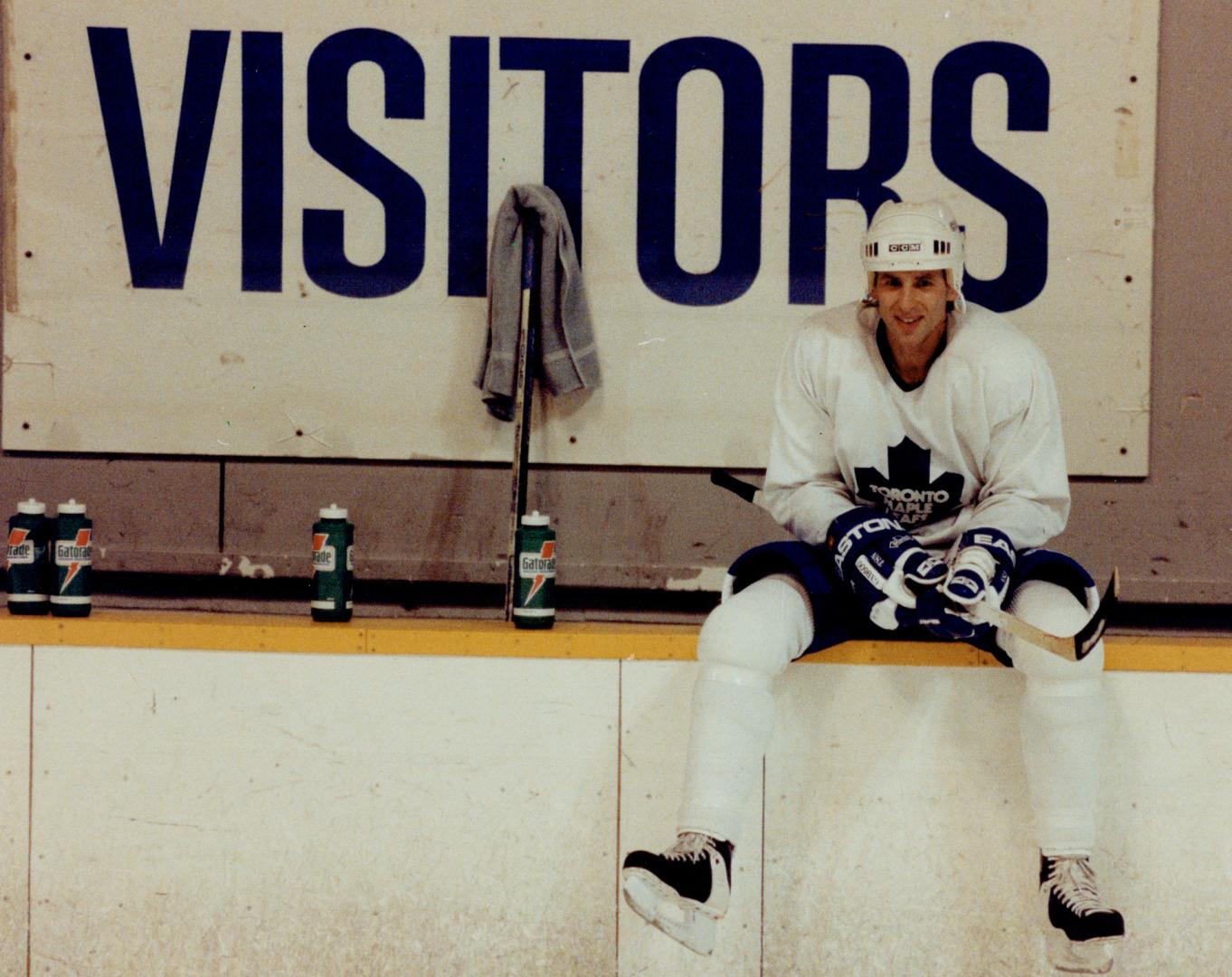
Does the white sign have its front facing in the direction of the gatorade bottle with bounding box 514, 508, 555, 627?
yes

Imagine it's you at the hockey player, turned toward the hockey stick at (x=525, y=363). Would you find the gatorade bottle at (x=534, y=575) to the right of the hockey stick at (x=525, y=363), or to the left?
left

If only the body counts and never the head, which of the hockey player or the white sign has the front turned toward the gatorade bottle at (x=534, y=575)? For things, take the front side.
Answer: the white sign

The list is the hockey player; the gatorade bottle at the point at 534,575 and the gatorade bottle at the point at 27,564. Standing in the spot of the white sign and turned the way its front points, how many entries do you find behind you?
0

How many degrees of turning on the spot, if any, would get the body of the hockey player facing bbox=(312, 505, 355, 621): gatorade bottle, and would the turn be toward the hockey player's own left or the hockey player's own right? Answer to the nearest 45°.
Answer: approximately 90° to the hockey player's own right

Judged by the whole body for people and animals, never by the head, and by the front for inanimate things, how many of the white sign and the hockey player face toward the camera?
2

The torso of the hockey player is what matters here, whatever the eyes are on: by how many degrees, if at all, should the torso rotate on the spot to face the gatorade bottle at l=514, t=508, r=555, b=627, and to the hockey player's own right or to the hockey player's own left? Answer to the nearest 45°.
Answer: approximately 90° to the hockey player's own right

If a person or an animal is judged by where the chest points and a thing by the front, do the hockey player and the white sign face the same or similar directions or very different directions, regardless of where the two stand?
same or similar directions

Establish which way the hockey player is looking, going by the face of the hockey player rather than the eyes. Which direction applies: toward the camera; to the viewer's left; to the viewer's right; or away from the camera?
toward the camera

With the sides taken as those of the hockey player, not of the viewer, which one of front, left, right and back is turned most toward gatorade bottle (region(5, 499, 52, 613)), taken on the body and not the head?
right

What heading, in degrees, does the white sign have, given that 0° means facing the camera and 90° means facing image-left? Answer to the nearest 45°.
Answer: approximately 0°

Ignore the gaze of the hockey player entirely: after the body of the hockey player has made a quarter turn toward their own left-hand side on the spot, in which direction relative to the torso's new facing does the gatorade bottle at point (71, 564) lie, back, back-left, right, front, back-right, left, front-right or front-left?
back

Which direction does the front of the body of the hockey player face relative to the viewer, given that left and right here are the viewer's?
facing the viewer

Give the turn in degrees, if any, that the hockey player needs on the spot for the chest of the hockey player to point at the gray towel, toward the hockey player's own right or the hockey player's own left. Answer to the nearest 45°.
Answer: approximately 135° to the hockey player's own right
